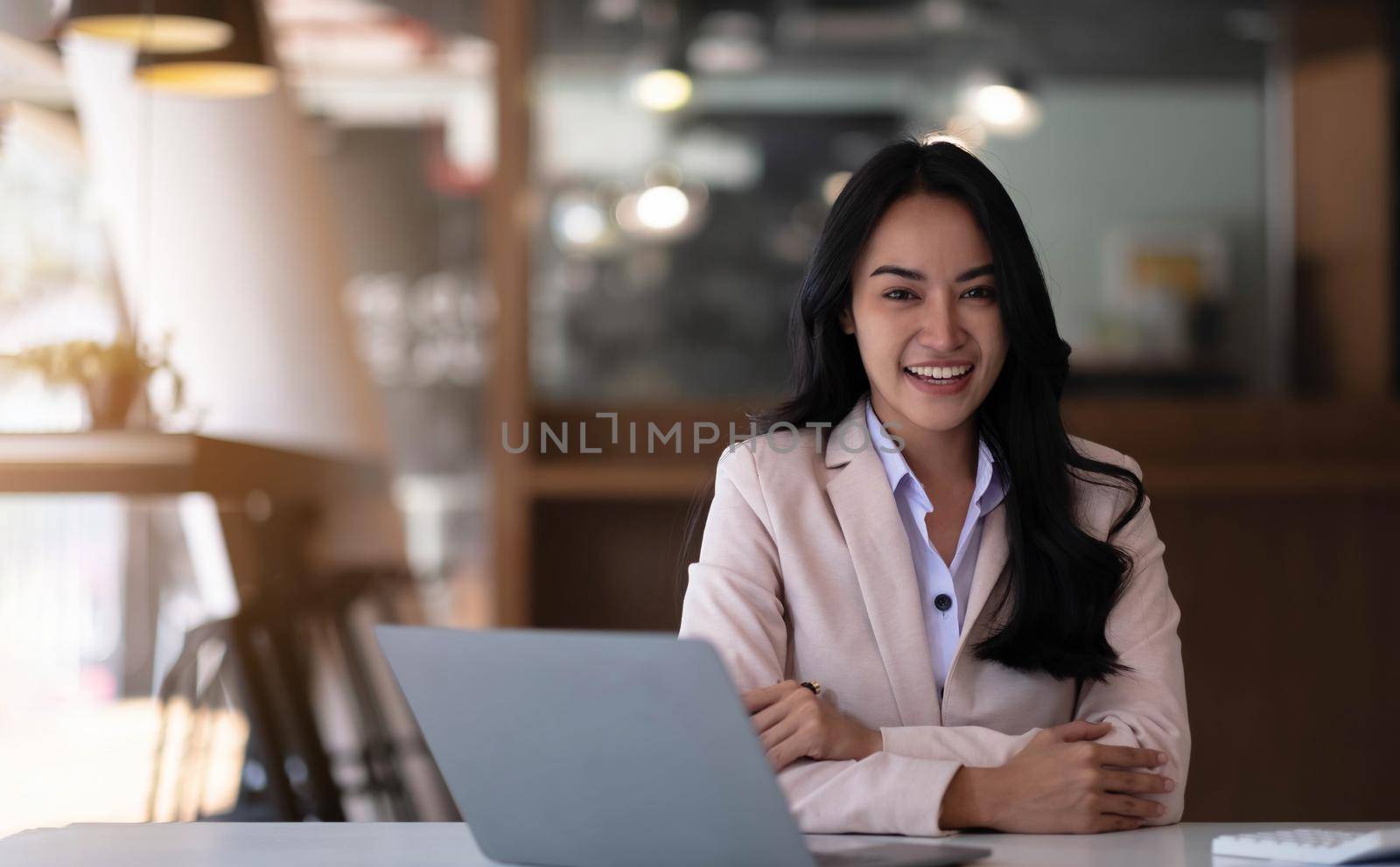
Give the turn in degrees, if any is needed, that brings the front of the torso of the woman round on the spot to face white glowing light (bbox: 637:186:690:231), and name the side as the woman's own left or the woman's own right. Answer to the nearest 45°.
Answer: approximately 180°

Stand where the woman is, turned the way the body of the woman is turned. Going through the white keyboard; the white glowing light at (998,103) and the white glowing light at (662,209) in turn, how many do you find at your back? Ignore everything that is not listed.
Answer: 2

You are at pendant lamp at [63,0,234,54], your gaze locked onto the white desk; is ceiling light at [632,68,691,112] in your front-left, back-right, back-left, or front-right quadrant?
back-left

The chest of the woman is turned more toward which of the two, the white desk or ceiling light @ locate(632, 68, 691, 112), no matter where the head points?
the white desk

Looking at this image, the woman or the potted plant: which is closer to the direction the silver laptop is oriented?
the woman

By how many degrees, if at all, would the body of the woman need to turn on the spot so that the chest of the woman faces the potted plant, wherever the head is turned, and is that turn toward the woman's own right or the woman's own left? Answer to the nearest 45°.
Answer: approximately 135° to the woman's own right

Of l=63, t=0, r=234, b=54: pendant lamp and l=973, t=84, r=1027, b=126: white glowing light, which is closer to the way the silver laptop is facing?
the white glowing light

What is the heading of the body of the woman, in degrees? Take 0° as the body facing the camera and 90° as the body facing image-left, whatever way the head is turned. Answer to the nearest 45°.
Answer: approximately 0°

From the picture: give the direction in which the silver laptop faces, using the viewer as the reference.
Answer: facing away from the viewer and to the right of the viewer

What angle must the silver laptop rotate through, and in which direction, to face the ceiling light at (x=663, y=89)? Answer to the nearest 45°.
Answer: approximately 45° to its left

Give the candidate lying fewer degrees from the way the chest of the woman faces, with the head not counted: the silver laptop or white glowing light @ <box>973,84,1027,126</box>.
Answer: the silver laptop

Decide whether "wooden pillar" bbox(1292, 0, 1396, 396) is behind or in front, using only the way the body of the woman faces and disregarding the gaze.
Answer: behind

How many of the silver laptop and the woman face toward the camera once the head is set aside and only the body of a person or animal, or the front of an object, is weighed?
1
